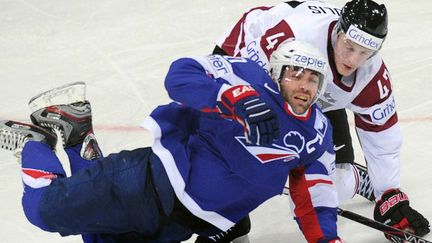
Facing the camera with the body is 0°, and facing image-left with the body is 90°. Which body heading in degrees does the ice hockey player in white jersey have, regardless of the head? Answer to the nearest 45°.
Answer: approximately 315°

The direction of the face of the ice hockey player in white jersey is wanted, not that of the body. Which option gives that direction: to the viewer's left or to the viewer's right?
to the viewer's left

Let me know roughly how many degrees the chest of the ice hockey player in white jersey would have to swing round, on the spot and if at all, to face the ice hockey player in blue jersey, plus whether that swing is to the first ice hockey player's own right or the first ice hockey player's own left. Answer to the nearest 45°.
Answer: approximately 90° to the first ice hockey player's own right
